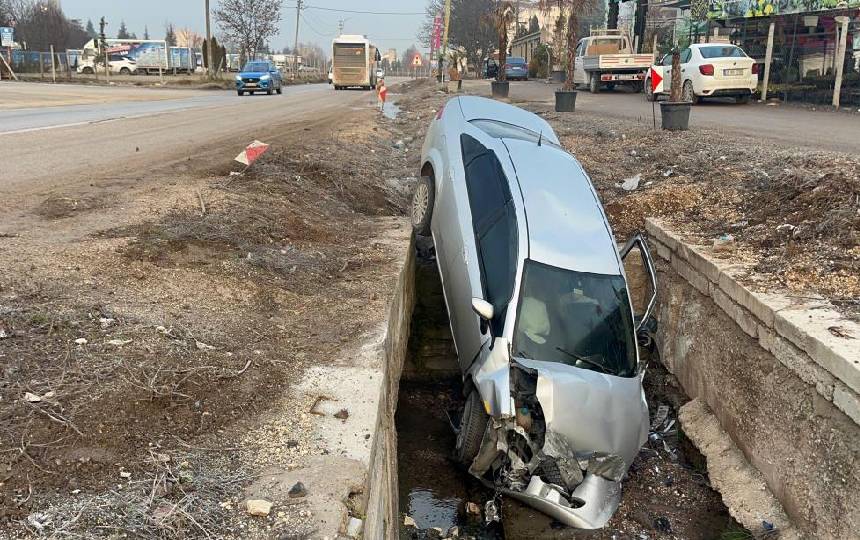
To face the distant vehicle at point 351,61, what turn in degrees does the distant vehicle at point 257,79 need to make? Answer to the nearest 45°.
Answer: approximately 180°

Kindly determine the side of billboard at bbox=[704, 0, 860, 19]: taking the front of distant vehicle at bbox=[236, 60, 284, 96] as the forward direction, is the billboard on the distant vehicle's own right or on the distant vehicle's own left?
on the distant vehicle's own left

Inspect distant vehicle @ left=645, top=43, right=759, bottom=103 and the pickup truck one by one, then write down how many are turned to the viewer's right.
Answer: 0

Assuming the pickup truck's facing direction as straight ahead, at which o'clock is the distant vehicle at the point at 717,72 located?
The distant vehicle is roughly at 7 o'clock from the pickup truck.

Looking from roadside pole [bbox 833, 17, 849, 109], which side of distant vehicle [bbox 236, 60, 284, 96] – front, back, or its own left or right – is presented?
left

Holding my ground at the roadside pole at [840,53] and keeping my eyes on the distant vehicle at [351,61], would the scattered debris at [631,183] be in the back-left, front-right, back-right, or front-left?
back-left

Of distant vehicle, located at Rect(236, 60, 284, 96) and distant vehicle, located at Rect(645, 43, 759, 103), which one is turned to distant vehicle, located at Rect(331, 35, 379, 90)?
distant vehicle, located at Rect(645, 43, 759, 103)

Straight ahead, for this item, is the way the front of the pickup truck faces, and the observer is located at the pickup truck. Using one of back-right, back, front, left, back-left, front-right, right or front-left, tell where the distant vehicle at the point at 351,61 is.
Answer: front

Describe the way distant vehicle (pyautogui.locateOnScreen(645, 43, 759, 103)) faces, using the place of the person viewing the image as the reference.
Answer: facing away from the viewer and to the left of the viewer

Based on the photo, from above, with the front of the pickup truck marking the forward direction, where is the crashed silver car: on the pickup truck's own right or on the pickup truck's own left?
on the pickup truck's own left

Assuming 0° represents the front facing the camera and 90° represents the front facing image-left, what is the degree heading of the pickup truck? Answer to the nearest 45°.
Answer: approximately 135°

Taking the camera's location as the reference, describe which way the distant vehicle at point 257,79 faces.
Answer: facing the viewer and to the left of the viewer

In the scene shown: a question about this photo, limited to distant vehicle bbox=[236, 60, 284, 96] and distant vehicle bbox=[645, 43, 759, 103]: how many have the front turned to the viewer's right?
0

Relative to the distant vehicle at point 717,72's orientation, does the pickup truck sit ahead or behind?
ahead
